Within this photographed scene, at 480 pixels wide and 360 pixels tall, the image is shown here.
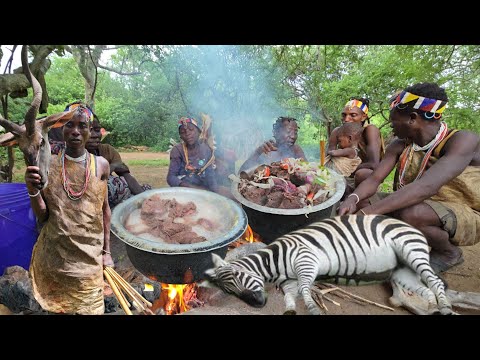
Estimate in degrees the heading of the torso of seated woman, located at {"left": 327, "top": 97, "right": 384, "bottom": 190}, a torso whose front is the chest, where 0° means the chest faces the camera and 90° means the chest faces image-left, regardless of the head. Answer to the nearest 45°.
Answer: approximately 45°

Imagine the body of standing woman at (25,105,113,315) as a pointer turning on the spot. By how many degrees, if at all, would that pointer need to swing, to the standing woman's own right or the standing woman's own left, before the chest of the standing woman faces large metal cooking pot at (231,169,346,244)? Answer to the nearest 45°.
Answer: approximately 90° to the standing woman's own left

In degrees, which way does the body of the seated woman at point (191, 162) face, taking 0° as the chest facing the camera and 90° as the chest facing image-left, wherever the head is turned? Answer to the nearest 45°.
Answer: approximately 0°

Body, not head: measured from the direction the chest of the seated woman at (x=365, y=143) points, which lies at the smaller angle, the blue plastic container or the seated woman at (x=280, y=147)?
the blue plastic container

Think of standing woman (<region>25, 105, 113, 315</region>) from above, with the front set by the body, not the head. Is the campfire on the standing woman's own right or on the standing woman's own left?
on the standing woman's own left

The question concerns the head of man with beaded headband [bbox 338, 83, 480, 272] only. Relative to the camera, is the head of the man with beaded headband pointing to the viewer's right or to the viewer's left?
to the viewer's left

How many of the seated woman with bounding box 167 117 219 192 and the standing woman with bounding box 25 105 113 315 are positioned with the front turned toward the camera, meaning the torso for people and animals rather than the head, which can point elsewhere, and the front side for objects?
2

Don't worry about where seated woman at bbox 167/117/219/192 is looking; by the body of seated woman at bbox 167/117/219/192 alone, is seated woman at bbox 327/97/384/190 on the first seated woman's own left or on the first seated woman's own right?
on the first seated woman's own left
